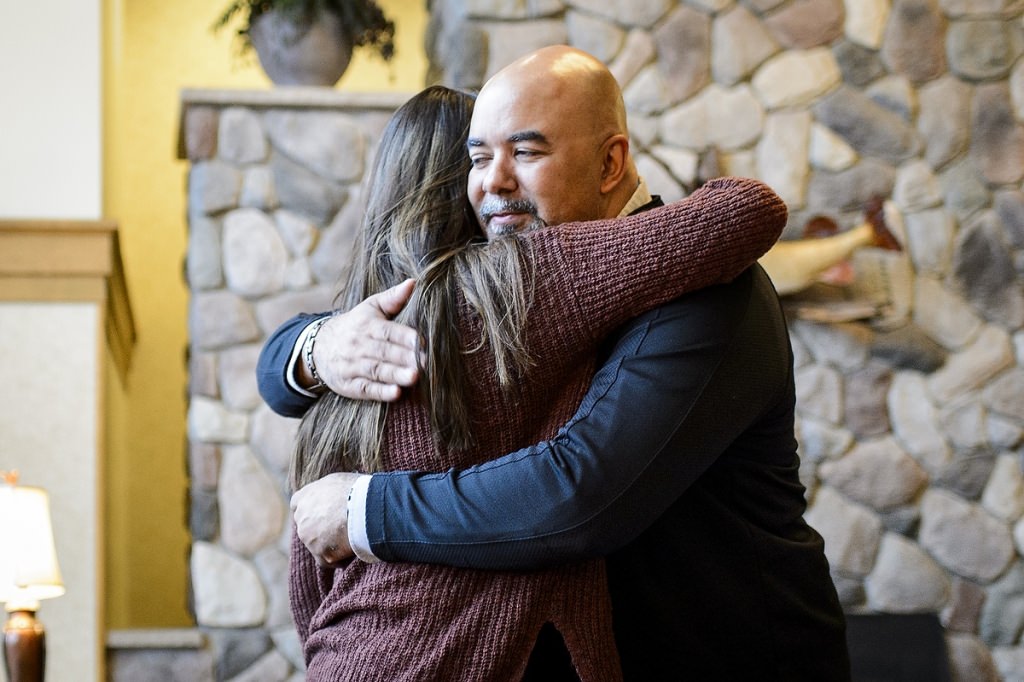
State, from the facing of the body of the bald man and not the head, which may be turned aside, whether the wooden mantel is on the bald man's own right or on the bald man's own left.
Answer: on the bald man's own right

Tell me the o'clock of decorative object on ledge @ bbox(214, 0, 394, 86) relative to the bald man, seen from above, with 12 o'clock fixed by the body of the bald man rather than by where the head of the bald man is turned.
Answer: The decorative object on ledge is roughly at 4 o'clock from the bald man.

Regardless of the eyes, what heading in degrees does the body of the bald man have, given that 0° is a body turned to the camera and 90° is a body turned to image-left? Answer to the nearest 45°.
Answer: approximately 45°

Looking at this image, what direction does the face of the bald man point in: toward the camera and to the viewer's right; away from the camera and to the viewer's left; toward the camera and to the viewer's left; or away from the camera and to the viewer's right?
toward the camera and to the viewer's left

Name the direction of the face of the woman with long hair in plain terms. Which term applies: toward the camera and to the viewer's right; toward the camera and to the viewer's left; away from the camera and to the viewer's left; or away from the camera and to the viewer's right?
away from the camera and to the viewer's right
